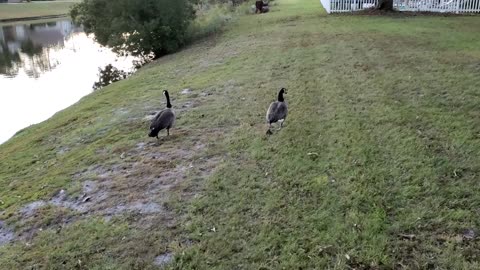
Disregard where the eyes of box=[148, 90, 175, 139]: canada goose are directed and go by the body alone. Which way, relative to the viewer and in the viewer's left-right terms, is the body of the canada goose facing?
facing away from the viewer and to the right of the viewer

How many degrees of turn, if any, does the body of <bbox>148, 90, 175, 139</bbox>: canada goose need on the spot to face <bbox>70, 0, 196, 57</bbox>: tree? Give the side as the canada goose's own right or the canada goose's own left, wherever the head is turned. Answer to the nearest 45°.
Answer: approximately 45° to the canada goose's own left

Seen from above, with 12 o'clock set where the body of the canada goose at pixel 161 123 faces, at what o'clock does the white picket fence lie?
The white picket fence is roughly at 12 o'clock from the canada goose.
